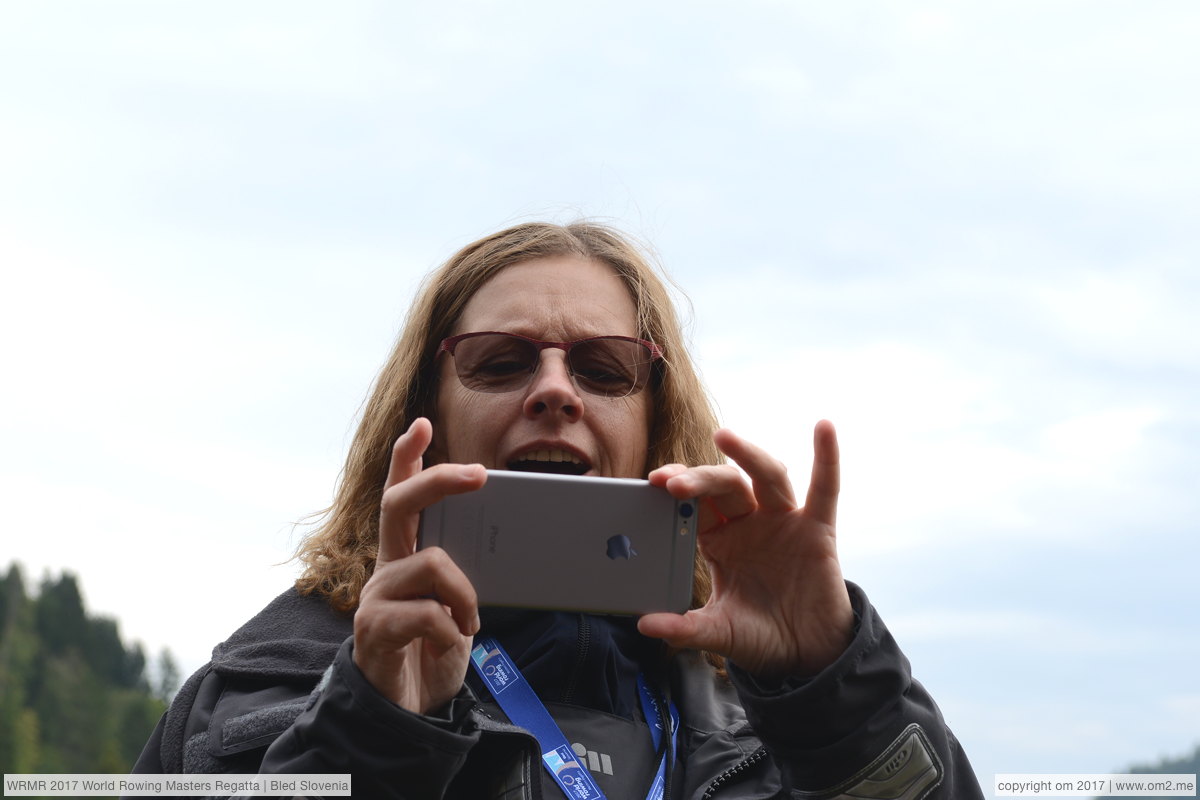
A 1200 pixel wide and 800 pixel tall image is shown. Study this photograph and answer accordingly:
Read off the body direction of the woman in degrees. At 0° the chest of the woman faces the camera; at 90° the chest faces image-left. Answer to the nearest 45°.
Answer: approximately 0°
